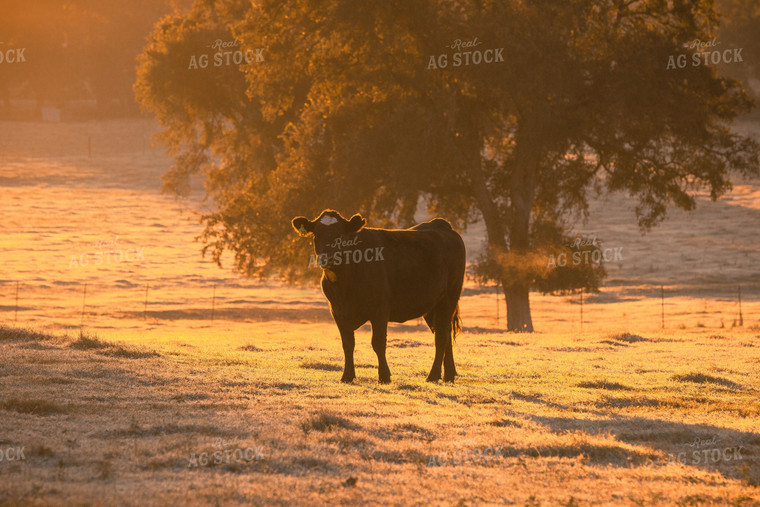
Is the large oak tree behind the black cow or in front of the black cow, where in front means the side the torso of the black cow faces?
behind

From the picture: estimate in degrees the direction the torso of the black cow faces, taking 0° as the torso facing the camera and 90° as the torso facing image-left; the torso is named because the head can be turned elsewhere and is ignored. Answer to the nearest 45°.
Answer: approximately 45°
